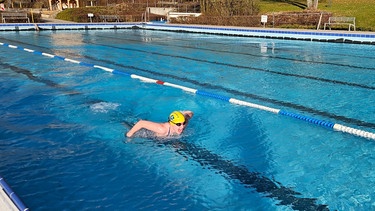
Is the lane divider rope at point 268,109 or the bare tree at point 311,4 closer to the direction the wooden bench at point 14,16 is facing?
the lane divider rope

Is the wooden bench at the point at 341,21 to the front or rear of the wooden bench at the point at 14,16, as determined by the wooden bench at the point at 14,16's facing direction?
to the front

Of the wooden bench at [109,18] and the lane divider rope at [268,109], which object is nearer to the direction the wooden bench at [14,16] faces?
the lane divider rope

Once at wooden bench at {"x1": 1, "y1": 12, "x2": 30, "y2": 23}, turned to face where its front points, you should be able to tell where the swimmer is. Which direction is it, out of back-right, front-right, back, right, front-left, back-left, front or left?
front

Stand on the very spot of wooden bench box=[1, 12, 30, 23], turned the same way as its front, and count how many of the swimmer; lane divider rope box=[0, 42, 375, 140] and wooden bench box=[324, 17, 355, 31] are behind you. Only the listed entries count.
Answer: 0

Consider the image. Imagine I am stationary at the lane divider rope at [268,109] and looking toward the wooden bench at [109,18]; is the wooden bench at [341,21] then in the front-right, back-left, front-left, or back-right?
front-right

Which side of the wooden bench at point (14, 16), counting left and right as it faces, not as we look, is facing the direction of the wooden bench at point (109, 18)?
left

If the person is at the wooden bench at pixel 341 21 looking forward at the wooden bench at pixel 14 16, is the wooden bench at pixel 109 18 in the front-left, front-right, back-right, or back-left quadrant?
front-right

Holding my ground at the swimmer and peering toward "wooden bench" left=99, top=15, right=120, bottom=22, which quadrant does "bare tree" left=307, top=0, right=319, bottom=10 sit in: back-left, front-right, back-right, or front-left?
front-right

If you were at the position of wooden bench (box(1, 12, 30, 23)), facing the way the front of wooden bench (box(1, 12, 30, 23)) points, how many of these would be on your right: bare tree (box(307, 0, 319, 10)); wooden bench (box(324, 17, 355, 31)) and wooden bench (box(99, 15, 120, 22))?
0

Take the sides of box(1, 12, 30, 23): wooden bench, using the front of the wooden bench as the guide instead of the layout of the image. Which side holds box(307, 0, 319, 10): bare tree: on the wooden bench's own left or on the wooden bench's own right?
on the wooden bench's own left

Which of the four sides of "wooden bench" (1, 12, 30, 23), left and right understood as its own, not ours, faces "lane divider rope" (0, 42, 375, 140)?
front

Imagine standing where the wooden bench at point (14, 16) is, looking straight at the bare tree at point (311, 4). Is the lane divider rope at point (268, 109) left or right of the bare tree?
right

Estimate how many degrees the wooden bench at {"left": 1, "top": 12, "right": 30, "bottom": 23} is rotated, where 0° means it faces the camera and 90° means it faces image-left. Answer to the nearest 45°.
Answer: approximately 0°
